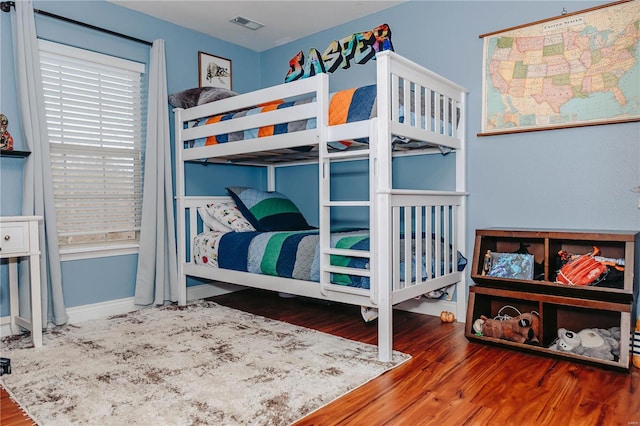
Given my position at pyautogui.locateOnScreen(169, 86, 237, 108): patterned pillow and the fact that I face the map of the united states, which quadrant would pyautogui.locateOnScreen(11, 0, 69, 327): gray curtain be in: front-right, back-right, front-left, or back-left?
back-right

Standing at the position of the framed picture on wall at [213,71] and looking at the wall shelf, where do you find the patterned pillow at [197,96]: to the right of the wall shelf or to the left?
left

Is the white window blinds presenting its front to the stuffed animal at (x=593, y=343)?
yes
